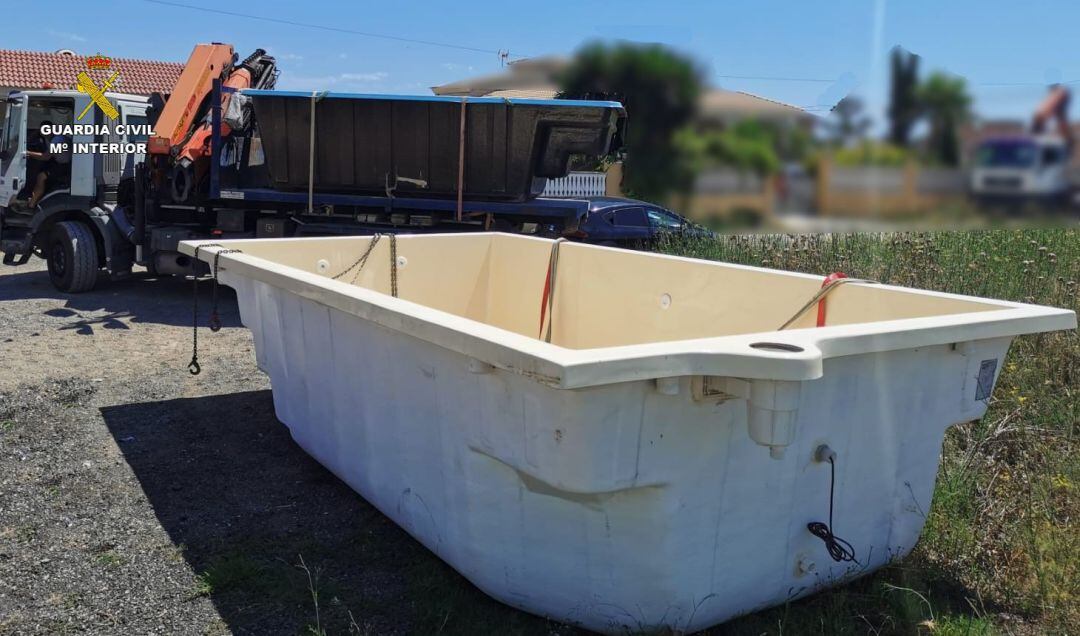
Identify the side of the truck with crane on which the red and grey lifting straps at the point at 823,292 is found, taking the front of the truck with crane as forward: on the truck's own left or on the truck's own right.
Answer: on the truck's own left

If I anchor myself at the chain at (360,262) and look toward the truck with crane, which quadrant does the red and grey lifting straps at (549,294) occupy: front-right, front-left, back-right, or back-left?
back-right

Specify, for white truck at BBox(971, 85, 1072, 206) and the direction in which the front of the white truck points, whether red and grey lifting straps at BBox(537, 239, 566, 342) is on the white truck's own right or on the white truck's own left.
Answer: on the white truck's own right

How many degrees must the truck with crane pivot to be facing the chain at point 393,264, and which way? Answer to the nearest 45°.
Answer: approximately 90° to its left

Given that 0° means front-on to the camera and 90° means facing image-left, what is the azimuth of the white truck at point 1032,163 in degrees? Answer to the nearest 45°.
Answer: approximately 45°

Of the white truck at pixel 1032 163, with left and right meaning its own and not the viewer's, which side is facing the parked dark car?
front

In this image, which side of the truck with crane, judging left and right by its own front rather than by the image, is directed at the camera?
left
